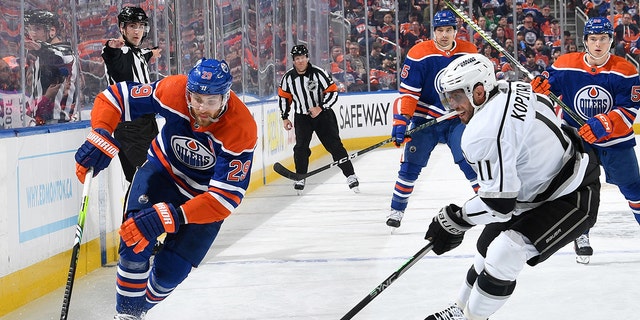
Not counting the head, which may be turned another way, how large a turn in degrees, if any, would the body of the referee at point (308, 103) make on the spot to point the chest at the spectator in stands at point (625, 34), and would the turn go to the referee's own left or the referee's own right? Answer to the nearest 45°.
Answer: approximately 135° to the referee's own left

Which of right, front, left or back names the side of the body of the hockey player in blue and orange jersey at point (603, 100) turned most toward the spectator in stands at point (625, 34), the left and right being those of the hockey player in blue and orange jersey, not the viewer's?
back

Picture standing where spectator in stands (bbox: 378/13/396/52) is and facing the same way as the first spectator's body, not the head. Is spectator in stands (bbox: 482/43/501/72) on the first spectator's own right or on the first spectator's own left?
on the first spectator's own left

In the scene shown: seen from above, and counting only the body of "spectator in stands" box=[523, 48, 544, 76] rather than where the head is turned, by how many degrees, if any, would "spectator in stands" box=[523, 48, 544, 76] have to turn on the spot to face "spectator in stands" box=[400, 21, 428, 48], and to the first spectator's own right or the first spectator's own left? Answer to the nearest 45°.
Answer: approximately 90° to the first spectator's own right

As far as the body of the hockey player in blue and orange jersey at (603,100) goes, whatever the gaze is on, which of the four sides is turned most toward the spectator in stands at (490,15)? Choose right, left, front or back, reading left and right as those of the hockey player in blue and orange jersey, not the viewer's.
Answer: back

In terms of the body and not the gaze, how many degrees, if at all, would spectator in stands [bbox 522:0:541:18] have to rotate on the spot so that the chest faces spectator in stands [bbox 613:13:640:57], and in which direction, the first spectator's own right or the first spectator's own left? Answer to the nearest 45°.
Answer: approximately 90° to the first spectator's own left

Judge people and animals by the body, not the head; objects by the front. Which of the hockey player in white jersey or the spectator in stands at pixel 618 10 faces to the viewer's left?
the hockey player in white jersey

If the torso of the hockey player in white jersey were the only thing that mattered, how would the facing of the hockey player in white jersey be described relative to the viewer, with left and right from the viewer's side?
facing to the left of the viewer

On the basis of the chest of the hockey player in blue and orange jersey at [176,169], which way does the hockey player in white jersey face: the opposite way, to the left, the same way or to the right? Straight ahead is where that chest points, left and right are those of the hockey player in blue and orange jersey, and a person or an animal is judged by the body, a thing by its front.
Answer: to the right
